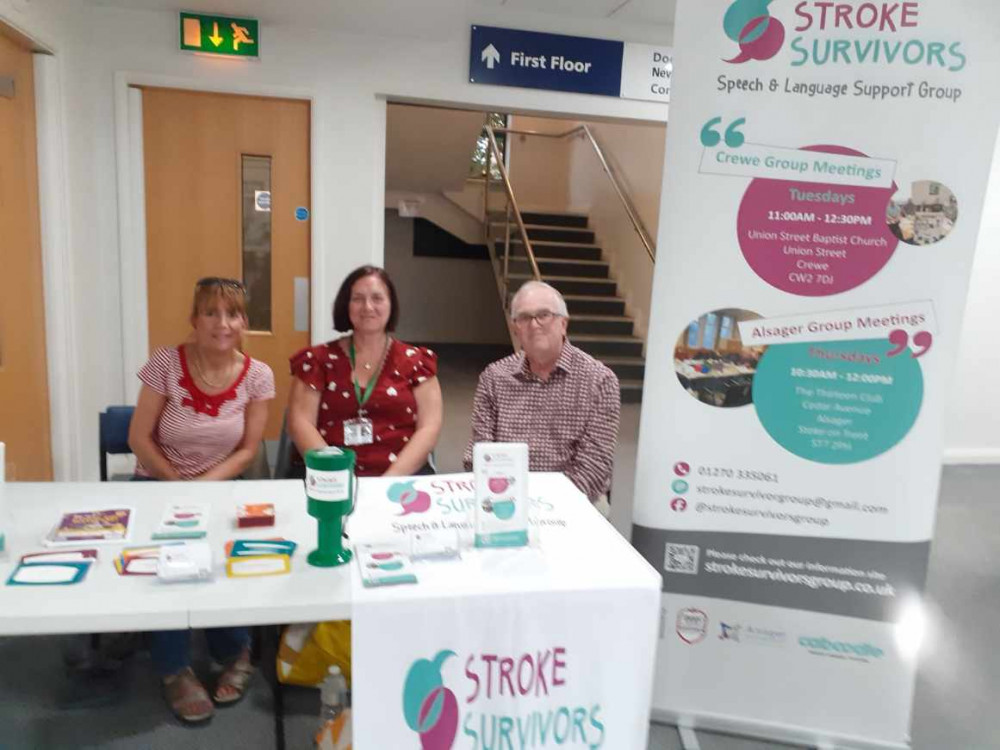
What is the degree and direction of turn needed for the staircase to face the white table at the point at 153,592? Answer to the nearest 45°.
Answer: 0° — it already faces it

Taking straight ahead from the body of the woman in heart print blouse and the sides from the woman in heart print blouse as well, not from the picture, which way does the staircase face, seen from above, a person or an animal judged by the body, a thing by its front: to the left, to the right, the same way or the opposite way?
the same way

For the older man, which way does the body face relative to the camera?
toward the camera

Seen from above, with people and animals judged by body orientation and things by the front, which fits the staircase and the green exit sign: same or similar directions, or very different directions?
same or similar directions

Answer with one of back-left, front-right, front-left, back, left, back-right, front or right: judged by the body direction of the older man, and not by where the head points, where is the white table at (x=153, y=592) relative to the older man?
front-right

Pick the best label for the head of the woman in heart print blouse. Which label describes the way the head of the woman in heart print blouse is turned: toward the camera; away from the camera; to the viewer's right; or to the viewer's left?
toward the camera

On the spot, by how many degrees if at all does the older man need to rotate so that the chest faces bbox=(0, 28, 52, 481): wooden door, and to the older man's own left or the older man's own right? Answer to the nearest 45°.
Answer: approximately 90° to the older man's own right

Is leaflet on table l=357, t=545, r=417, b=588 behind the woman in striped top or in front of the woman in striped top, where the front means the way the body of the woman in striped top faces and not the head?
in front

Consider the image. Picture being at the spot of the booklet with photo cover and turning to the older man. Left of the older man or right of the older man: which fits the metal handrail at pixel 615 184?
left

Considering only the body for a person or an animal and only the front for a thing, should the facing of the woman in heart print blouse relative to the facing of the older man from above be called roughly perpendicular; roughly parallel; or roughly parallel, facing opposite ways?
roughly parallel

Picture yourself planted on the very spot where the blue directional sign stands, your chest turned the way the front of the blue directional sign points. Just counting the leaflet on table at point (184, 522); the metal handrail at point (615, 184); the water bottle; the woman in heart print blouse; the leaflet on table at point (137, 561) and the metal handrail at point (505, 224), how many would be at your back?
2

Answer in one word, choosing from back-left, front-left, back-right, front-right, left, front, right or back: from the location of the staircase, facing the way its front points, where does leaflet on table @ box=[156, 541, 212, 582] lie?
front

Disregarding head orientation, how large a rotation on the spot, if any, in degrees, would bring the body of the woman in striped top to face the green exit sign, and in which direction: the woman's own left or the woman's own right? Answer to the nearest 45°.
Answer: approximately 180°

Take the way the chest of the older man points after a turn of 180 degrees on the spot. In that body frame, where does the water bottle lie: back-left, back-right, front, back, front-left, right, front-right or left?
back-left

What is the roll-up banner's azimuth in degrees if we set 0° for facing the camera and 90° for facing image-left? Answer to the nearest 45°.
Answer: approximately 0°

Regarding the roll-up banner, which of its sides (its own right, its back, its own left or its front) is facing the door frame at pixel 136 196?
right

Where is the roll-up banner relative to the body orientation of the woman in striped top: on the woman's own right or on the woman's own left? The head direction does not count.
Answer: on the woman's own left

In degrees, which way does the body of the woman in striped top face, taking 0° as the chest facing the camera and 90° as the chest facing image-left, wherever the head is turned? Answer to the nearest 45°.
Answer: approximately 0°

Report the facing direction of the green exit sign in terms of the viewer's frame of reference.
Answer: facing the viewer
